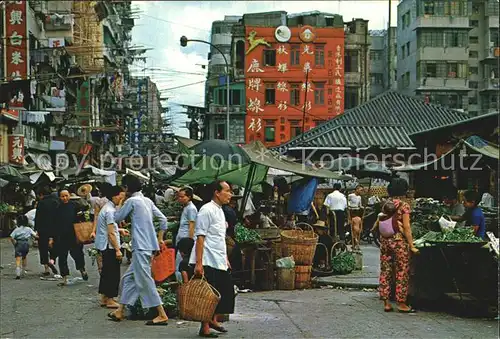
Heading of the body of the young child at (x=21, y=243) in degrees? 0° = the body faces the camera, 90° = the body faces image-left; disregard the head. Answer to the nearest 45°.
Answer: approximately 180°

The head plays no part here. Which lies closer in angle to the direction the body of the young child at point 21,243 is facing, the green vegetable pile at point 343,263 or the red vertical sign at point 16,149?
the red vertical sign

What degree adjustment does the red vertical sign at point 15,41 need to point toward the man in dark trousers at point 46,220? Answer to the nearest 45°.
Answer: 0° — it already faces them
